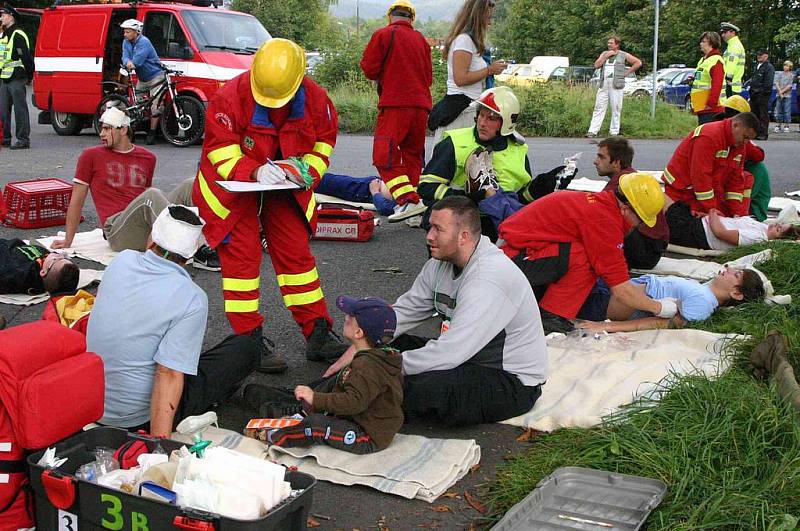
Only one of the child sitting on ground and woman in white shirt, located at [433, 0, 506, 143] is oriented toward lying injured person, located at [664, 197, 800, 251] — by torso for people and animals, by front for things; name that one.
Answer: the woman in white shirt

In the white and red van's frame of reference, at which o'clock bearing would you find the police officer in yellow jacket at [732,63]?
The police officer in yellow jacket is roughly at 11 o'clock from the white and red van.

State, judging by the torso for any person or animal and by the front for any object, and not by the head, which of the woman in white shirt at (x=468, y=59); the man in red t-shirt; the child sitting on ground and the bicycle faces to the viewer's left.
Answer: the child sitting on ground

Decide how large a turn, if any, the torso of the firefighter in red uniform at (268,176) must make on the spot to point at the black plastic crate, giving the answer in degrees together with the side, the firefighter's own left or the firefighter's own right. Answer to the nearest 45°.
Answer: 0° — they already face it

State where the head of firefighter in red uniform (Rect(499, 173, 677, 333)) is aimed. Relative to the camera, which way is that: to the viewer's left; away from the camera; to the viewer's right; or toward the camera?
to the viewer's right

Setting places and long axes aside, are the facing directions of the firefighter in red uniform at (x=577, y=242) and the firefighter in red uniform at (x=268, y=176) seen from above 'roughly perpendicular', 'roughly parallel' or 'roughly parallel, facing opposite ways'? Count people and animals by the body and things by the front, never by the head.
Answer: roughly perpendicular

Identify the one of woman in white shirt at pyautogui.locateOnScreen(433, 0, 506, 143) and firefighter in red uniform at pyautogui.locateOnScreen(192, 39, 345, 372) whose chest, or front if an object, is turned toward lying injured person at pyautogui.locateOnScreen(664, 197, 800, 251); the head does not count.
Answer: the woman in white shirt

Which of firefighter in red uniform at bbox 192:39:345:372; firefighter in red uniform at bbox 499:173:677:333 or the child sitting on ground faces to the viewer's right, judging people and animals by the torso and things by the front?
firefighter in red uniform at bbox 499:173:677:333
